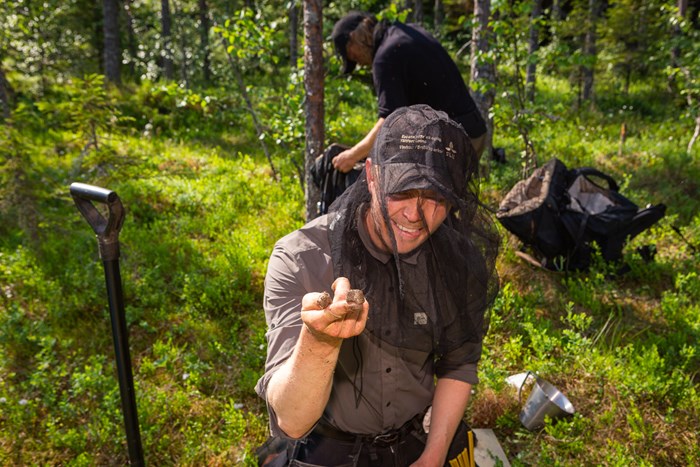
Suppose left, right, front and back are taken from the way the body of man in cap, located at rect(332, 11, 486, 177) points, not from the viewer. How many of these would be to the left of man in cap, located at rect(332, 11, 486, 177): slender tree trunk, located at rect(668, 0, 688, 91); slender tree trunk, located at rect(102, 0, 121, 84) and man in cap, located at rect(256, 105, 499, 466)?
1

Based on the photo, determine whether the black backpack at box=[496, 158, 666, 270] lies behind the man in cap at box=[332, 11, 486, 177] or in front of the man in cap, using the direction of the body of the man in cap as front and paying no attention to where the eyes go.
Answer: behind

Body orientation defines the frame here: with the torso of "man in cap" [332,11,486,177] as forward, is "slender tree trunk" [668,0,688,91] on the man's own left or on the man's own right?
on the man's own right

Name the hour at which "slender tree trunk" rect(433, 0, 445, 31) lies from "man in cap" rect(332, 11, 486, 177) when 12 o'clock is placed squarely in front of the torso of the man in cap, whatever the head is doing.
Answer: The slender tree trunk is roughly at 3 o'clock from the man in cap.

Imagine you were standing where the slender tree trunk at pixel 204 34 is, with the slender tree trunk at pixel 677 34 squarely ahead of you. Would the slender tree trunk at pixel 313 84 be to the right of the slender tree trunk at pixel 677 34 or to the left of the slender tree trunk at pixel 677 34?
right

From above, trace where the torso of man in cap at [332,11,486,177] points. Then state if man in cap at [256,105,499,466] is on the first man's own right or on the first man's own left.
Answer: on the first man's own left

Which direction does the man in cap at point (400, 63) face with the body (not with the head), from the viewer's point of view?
to the viewer's left

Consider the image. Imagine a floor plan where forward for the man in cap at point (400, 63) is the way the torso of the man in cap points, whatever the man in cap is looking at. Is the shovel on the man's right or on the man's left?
on the man's left

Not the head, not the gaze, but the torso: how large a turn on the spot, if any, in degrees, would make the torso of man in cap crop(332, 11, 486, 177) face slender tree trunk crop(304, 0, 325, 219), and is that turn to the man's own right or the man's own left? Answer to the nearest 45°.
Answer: approximately 45° to the man's own right

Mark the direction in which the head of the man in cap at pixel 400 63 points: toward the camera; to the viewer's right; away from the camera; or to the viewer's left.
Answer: to the viewer's left
